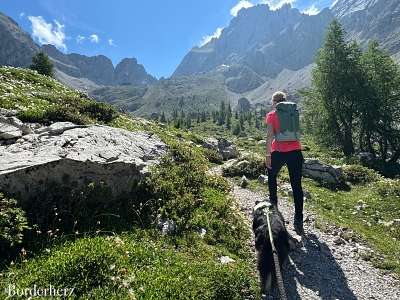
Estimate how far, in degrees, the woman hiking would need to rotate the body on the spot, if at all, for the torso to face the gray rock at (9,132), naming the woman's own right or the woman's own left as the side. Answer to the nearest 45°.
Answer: approximately 45° to the woman's own left

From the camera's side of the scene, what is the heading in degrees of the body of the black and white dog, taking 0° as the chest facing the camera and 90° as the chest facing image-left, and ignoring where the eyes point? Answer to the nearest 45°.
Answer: approximately 180°

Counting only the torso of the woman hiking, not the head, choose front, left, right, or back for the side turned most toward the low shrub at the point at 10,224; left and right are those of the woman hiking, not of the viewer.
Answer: left

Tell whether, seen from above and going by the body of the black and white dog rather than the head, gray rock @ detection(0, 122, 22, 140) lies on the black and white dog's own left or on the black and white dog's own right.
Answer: on the black and white dog's own left

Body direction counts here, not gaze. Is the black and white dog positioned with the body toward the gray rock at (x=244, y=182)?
yes

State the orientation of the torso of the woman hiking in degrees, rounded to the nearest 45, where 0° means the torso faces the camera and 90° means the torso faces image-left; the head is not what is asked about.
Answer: approximately 135°

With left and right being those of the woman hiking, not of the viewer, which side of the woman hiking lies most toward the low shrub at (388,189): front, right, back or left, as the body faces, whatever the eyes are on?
right

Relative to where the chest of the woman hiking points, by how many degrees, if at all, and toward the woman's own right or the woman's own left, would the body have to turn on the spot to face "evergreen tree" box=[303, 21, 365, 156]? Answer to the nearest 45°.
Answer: approximately 45° to the woman's own right
